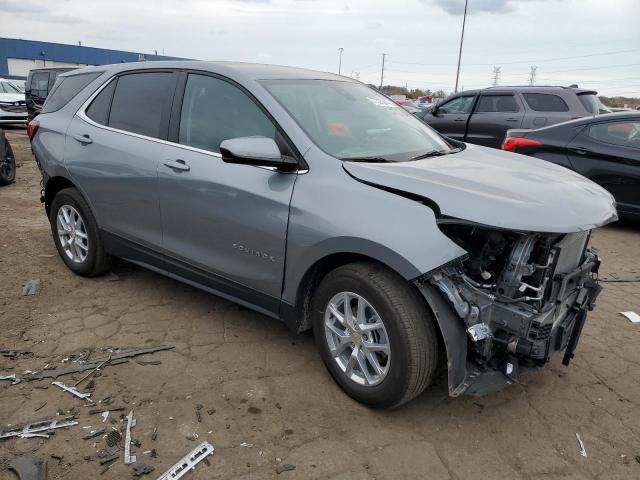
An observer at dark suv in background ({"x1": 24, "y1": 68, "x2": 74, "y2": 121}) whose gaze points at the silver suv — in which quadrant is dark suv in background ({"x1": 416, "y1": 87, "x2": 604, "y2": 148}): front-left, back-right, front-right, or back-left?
front-left

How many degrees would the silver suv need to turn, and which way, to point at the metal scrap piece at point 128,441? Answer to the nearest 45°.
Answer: approximately 90° to its right

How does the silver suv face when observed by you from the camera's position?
facing the viewer and to the right of the viewer

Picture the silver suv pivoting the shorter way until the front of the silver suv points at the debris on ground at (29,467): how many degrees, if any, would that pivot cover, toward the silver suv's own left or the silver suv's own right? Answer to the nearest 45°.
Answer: approximately 90° to the silver suv's own right

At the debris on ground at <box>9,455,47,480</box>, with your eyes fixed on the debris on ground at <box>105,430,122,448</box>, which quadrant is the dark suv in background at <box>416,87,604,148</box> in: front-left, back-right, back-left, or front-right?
front-left

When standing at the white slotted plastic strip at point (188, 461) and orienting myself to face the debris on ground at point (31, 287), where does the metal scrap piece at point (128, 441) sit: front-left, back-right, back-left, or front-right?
front-left

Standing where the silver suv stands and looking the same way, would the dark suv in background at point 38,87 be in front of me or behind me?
behind

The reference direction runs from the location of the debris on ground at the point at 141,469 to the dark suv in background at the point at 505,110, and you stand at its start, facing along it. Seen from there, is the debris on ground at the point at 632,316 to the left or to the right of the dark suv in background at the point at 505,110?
right

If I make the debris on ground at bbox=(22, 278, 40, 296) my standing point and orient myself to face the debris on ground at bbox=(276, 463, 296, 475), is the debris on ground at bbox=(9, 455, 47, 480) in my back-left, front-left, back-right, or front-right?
front-right

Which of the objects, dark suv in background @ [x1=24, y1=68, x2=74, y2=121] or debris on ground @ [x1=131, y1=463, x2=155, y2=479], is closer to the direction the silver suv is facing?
the debris on ground
